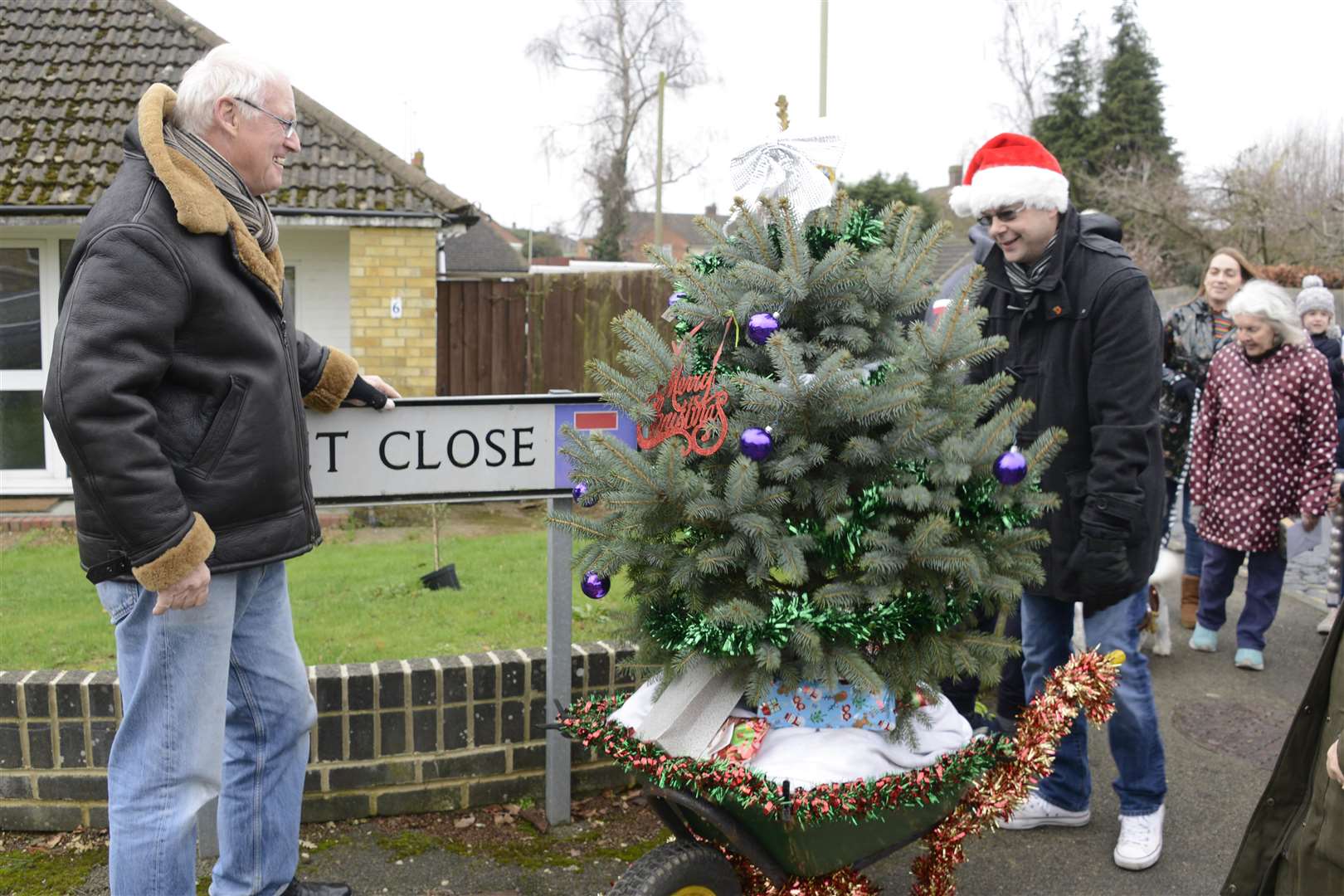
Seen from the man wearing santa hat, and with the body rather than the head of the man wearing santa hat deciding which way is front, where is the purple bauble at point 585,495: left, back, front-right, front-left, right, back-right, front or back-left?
front

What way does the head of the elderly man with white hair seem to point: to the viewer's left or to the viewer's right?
to the viewer's right

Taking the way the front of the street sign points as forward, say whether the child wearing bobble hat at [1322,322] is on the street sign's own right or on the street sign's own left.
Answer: on the street sign's own left

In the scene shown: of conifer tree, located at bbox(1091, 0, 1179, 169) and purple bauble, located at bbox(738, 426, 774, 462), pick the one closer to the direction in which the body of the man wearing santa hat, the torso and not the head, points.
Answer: the purple bauble

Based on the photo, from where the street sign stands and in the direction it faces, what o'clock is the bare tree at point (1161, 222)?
The bare tree is roughly at 7 o'clock from the street sign.

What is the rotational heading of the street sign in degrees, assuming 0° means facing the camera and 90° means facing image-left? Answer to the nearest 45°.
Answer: approximately 0°

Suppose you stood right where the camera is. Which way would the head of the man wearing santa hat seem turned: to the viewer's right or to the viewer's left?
to the viewer's left

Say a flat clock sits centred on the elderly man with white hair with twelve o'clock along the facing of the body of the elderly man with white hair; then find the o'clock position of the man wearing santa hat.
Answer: The man wearing santa hat is roughly at 12 o'clock from the elderly man with white hair.

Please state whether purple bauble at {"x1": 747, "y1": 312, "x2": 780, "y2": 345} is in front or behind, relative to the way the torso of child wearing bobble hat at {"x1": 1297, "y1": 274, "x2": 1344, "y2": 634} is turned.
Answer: in front

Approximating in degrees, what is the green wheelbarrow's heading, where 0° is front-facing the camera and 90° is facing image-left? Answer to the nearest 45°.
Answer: approximately 45°

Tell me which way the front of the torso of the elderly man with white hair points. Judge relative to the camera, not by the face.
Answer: to the viewer's right

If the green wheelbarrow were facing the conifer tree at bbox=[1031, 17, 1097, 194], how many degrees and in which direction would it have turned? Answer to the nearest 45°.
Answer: approximately 135° to its right

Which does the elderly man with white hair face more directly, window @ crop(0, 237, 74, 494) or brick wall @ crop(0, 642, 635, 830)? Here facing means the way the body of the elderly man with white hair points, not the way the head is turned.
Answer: the brick wall
